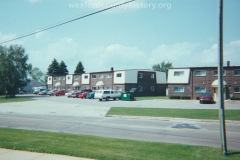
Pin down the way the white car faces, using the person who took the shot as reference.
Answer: facing away from the viewer and to the right of the viewer

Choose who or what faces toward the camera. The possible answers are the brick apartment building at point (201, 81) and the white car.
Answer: the brick apartment building

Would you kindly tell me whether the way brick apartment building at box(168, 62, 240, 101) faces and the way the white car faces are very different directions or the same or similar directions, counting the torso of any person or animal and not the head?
very different directions

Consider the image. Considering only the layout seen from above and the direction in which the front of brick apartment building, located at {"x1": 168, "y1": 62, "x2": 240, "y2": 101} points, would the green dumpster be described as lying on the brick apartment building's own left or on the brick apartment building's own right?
on the brick apartment building's own right

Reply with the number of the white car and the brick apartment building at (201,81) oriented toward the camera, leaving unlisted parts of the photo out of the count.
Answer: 1

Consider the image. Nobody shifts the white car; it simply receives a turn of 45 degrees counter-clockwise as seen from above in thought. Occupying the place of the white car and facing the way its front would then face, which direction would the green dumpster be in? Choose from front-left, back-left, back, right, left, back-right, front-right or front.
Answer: right

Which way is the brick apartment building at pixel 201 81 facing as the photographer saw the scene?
facing the viewer

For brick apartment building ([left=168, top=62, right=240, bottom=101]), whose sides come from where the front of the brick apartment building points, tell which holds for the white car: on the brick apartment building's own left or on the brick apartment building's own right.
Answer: on the brick apartment building's own right
